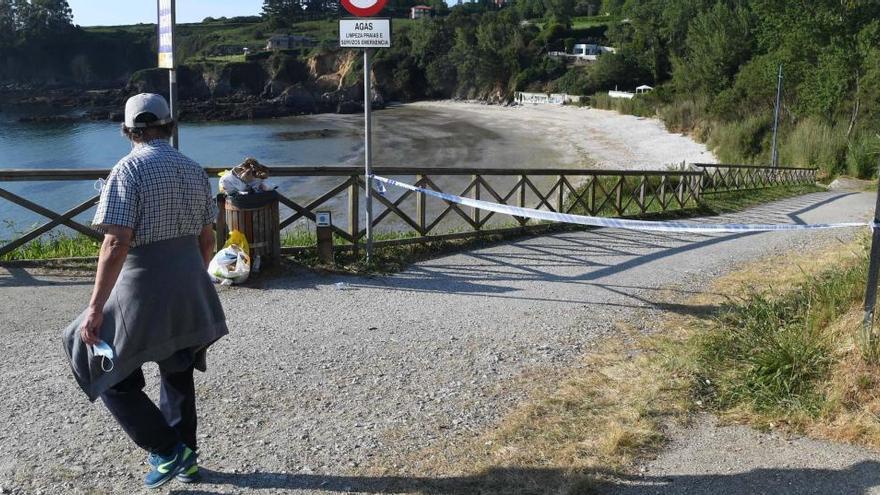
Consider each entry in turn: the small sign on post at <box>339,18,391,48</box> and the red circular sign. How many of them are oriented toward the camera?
2

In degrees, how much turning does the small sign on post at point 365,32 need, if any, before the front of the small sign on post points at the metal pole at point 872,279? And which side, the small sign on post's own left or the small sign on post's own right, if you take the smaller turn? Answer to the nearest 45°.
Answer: approximately 45° to the small sign on post's own left

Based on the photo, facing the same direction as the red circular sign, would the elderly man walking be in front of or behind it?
in front

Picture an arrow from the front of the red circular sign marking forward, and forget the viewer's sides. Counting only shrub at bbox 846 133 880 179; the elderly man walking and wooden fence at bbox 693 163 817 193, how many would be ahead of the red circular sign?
1

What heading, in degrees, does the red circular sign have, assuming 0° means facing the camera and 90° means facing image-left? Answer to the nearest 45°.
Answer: approximately 0°

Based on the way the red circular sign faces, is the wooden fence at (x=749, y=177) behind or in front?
behind

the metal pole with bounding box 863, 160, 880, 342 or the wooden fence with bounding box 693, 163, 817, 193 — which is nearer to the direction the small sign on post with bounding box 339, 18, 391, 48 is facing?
the metal pole

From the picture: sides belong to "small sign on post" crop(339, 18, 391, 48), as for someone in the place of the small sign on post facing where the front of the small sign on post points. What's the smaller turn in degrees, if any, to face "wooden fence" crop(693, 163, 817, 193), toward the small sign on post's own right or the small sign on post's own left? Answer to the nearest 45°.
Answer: approximately 135° to the small sign on post's own left

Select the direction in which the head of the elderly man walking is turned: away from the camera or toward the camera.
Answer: away from the camera

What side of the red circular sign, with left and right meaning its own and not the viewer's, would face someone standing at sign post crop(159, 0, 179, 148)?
right
